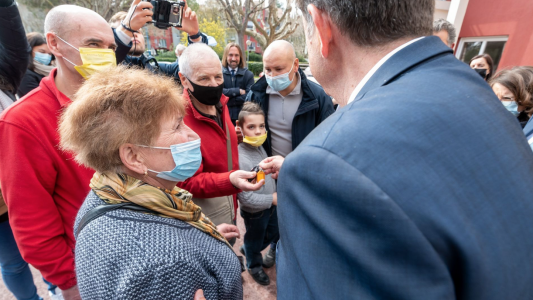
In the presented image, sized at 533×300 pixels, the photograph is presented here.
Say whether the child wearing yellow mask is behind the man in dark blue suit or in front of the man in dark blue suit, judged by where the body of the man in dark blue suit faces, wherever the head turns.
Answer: in front

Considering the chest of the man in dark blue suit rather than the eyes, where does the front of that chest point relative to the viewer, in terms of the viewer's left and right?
facing away from the viewer and to the left of the viewer

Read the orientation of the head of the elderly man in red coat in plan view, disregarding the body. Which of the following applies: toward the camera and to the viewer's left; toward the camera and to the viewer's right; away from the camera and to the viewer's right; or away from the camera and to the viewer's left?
toward the camera and to the viewer's right

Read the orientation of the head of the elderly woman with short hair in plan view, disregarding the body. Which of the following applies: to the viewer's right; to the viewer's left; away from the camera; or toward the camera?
to the viewer's right

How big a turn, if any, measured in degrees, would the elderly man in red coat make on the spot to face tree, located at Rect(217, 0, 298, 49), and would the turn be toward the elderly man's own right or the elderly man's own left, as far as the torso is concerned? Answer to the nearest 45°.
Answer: approximately 135° to the elderly man's own left

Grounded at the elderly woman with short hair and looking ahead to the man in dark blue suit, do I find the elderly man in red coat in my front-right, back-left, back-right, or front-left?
back-left

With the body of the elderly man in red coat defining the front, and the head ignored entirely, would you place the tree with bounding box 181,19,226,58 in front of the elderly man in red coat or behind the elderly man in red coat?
behind

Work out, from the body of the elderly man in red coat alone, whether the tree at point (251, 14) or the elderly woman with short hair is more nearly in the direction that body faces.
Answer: the elderly woman with short hair

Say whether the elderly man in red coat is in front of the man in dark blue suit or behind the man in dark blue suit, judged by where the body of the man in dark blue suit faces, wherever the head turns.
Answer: in front
